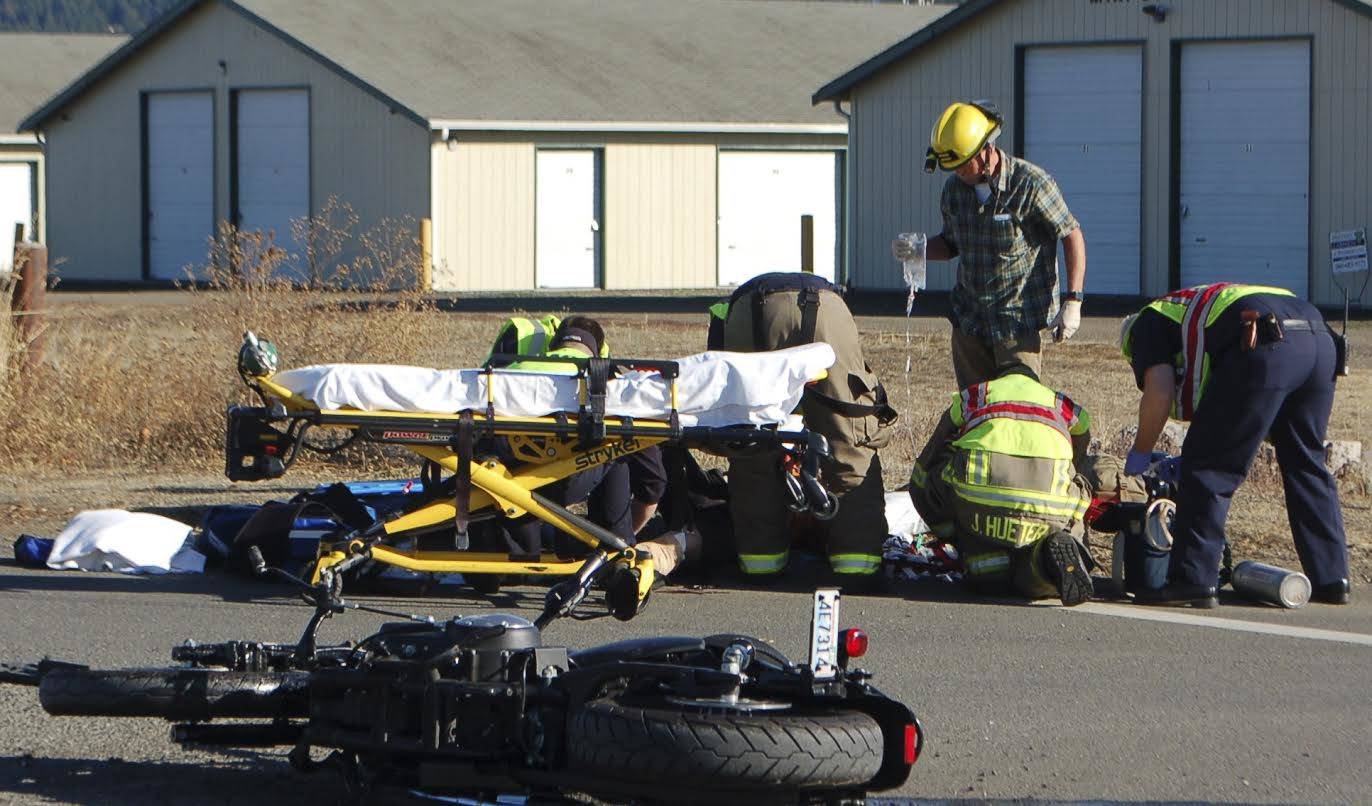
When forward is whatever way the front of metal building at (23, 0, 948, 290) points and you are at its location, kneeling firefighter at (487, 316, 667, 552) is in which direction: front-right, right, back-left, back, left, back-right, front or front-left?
front-left

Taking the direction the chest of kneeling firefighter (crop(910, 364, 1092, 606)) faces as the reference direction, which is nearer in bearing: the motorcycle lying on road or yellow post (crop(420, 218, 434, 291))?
the yellow post

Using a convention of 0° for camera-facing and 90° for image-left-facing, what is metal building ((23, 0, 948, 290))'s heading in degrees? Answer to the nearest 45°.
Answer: approximately 45°

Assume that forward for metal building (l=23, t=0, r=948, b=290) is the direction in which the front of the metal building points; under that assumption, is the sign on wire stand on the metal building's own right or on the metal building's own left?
on the metal building's own left

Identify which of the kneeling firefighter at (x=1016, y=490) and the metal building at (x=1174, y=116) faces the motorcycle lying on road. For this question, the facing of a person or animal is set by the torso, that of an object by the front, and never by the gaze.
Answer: the metal building

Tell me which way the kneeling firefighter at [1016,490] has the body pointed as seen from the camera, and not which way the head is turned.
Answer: away from the camera

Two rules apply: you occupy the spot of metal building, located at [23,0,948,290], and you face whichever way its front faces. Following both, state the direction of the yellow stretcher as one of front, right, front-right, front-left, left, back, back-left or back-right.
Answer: front-left

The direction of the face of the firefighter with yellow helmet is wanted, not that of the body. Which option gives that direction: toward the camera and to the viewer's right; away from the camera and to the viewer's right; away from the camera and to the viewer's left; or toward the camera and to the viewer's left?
toward the camera and to the viewer's left

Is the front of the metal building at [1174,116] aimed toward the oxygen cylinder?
yes

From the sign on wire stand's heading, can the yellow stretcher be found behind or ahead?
ahead

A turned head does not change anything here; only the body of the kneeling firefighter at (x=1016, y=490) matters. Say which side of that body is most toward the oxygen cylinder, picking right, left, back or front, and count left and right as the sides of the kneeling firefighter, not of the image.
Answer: right
